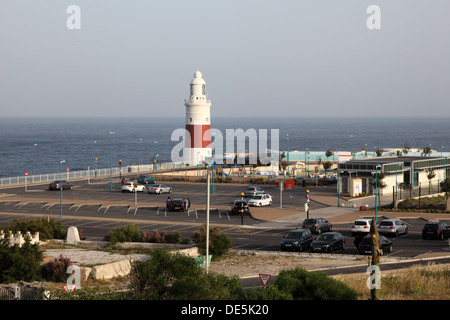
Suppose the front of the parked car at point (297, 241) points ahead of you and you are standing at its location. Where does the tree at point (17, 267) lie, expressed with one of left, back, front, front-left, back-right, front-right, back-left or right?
front

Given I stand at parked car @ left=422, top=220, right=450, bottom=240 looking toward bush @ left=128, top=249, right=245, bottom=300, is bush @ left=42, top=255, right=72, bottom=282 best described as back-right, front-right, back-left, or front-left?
front-right

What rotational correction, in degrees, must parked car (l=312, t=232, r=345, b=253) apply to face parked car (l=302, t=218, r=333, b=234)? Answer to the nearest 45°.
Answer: approximately 135° to its right

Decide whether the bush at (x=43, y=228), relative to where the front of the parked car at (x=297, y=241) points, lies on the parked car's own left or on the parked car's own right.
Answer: on the parked car's own right

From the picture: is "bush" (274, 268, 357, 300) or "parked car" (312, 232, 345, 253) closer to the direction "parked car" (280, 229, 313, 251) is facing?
the bush

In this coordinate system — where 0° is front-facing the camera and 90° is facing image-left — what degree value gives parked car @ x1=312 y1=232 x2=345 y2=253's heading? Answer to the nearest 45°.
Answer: approximately 45°

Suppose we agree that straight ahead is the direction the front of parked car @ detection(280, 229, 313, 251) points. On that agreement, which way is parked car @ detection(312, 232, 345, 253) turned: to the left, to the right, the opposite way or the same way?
the same way

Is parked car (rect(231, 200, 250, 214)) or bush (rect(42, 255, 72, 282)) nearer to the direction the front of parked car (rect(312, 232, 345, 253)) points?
the bush

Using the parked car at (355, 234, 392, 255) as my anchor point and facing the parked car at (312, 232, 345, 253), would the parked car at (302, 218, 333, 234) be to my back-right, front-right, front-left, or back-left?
front-right

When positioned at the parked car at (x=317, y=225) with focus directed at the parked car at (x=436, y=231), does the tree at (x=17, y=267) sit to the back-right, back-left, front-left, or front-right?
back-right

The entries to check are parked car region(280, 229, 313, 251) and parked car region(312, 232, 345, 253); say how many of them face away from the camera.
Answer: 0

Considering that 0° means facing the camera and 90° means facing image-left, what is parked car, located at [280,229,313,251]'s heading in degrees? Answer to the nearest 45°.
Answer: approximately 45°

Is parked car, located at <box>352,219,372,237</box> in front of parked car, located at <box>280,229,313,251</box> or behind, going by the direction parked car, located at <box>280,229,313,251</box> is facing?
behind

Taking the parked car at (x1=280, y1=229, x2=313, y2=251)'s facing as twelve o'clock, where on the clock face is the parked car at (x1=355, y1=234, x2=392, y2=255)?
the parked car at (x1=355, y1=234, x2=392, y2=255) is roughly at 8 o'clock from the parked car at (x1=280, y1=229, x2=313, y2=251).

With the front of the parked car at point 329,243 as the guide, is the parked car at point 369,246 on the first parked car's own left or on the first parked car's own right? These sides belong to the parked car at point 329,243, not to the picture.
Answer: on the first parked car's own left
